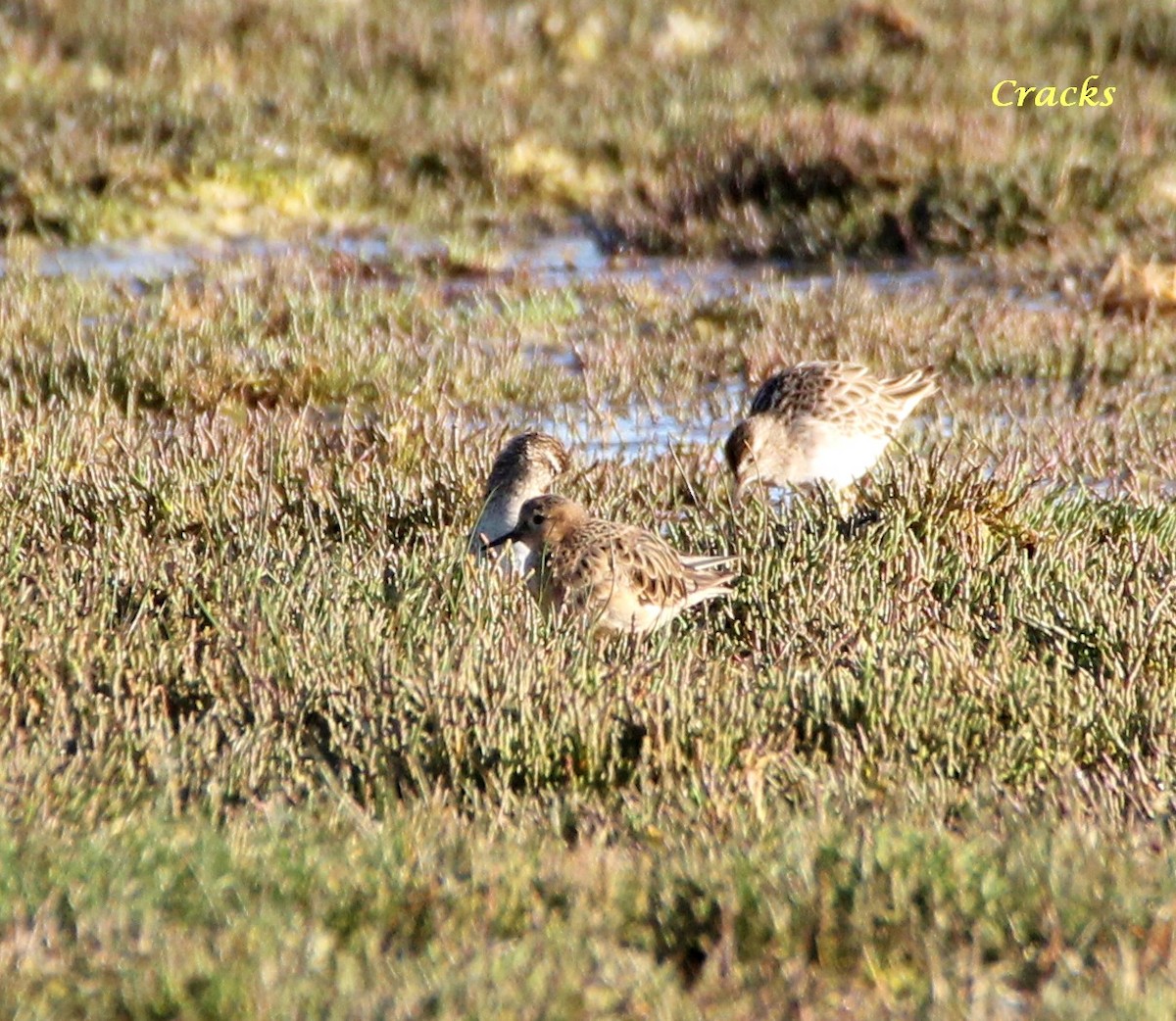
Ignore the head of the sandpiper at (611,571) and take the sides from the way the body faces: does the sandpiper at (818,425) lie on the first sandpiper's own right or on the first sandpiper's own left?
on the first sandpiper's own right

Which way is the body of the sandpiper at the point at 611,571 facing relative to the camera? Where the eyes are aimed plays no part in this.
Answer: to the viewer's left

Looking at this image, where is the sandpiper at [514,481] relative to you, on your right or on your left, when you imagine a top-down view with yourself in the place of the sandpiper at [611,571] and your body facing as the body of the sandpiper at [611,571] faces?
on your right

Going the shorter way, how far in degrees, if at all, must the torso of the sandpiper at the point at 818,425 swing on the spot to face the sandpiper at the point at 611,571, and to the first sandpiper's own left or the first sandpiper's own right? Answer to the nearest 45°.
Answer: approximately 90° to the first sandpiper's own left

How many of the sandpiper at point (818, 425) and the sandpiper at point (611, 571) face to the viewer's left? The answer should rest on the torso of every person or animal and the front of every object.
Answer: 2

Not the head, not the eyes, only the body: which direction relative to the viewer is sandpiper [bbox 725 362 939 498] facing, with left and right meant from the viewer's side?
facing to the left of the viewer

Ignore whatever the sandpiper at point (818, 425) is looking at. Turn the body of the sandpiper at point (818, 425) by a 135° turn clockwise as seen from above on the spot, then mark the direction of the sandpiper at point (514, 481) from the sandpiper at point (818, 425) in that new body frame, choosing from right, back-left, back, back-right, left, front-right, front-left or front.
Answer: back
